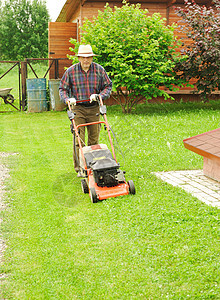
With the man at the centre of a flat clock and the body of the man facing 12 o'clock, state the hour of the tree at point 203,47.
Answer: The tree is roughly at 7 o'clock from the man.

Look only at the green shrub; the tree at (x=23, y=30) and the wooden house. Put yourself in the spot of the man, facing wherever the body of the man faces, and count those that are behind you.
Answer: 3

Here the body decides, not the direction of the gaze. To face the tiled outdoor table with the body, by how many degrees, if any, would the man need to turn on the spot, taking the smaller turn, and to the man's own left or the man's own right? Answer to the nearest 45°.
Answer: approximately 90° to the man's own left

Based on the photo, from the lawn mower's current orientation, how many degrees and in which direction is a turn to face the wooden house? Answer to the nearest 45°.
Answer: approximately 135° to its left

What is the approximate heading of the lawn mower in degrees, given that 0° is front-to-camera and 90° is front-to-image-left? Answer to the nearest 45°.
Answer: approximately 315°

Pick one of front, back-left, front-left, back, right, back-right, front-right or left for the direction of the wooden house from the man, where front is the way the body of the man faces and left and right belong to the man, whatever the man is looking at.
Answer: back

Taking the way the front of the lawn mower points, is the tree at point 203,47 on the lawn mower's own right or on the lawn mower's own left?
on the lawn mower's own left

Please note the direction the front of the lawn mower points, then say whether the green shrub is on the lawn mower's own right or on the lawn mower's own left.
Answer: on the lawn mower's own left

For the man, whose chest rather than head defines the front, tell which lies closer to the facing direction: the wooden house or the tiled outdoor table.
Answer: the tiled outdoor table

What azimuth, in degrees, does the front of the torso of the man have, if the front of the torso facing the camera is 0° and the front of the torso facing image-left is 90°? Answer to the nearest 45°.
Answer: approximately 0°
